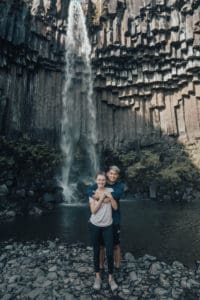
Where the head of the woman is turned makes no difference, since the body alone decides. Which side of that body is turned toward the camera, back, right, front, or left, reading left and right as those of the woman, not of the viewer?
front

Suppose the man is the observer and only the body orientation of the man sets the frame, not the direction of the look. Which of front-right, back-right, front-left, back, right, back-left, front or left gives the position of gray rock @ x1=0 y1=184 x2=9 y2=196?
back-right

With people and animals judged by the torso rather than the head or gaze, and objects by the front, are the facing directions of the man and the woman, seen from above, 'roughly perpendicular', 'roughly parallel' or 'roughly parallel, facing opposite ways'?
roughly parallel

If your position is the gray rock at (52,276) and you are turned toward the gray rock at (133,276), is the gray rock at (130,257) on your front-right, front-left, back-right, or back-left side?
front-left

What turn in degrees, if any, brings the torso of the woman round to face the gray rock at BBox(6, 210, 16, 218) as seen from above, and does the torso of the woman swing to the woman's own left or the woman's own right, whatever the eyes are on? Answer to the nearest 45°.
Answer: approximately 135° to the woman's own right

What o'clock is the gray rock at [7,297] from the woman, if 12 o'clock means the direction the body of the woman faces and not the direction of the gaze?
The gray rock is roughly at 3 o'clock from the woman.

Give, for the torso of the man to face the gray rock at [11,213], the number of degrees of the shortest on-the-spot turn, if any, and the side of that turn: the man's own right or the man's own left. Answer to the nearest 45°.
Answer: approximately 135° to the man's own right

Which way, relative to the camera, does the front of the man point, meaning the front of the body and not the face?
toward the camera
